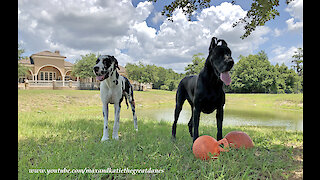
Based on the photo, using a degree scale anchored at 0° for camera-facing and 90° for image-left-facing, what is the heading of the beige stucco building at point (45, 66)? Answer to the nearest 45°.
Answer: approximately 0°

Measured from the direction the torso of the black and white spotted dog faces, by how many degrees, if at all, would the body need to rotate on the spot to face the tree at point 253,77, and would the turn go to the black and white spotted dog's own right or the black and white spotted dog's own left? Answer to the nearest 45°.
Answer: approximately 180°

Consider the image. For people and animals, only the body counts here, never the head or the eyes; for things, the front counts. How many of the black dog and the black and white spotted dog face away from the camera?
0

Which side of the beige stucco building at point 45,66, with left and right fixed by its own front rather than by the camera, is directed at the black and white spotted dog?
front

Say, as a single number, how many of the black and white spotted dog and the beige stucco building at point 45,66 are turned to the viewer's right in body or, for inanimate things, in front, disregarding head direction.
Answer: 0

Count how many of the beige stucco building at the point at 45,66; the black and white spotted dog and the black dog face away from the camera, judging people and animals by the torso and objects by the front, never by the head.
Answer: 0

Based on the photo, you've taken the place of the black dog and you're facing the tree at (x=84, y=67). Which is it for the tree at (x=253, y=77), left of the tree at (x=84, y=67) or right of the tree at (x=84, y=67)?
right

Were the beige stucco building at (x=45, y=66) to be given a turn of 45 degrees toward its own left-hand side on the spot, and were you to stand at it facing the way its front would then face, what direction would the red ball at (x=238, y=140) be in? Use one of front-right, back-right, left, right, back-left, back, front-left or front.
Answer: front-right

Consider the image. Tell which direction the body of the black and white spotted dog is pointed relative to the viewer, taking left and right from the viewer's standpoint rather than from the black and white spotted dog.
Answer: facing the viewer and to the left of the viewer

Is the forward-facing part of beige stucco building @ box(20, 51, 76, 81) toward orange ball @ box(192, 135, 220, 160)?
yes

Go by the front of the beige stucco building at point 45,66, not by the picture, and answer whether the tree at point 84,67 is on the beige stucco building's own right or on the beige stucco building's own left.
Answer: on the beige stucco building's own left

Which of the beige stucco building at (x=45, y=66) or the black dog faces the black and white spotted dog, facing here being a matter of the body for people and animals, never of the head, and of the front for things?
the beige stucco building

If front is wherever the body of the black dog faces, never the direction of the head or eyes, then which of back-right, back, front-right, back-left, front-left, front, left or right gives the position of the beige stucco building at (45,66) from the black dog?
back

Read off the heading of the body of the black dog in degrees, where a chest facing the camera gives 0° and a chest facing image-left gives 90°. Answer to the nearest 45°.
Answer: approximately 315°

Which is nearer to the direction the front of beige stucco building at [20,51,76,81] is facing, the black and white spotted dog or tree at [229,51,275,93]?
the black and white spotted dog
